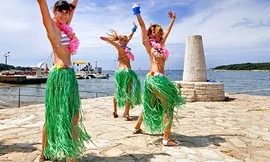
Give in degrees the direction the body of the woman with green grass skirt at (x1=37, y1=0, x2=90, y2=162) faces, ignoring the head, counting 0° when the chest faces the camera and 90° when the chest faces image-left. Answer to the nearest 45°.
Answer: approximately 315°

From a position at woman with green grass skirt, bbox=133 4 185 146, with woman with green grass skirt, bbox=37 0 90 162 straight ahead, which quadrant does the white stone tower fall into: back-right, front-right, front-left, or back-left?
back-right

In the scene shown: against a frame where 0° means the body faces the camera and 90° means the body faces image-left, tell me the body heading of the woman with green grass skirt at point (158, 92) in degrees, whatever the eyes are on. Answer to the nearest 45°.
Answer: approximately 315°

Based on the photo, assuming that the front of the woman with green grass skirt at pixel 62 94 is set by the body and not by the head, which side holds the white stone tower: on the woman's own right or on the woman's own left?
on the woman's own left

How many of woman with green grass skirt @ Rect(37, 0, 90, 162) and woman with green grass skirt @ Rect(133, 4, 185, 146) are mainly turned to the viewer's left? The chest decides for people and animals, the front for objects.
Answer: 0

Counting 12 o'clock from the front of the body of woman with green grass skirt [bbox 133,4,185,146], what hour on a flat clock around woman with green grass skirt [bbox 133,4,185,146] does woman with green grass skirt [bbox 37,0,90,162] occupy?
woman with green grass skirt [bbox 37,0,90,162] is roughly at 3 o'clock from woman with green grass skirt [bbox 133,4,185,146].

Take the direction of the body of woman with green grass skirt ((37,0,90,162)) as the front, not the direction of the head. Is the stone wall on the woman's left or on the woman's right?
on the woman's left

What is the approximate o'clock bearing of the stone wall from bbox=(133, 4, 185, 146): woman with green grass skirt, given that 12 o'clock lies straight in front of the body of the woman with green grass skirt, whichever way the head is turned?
The stone wall is roughly at 8 o'clock from the woman with green grass skirt.

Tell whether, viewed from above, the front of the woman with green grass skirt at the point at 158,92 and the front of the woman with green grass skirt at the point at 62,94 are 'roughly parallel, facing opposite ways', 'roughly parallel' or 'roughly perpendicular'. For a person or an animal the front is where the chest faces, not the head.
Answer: roughly parallel

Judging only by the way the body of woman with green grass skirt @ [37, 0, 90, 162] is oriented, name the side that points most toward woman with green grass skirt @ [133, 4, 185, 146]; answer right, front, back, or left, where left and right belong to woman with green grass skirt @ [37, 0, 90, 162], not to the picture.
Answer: left

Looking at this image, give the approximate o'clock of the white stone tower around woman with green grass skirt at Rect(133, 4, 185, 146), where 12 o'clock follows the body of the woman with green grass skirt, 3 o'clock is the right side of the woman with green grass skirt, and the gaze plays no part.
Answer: The white stone tower is roughly at 8 o'clock from the woman with green grass skirt.

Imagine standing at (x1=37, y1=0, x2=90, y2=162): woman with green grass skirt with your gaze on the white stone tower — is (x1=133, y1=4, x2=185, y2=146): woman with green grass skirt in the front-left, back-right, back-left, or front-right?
front-right
